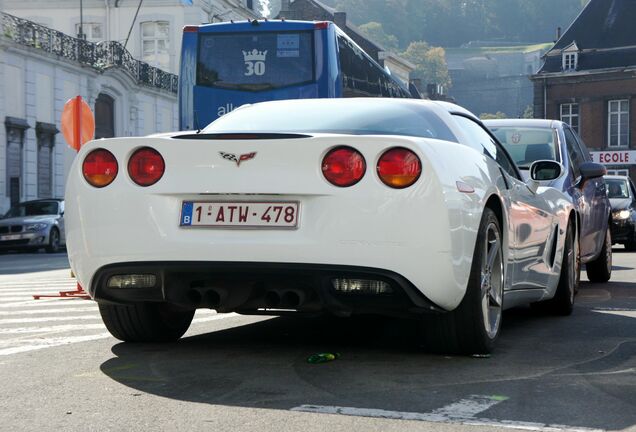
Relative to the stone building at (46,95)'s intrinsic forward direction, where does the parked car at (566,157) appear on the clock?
The parked car is roughly at 1 o'clock from the stone building.

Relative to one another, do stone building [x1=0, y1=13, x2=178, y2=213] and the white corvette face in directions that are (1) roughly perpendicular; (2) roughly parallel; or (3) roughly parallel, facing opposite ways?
roughly perpendicular

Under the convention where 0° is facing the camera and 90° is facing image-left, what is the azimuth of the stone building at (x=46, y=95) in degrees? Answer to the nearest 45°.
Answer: approximately 315°

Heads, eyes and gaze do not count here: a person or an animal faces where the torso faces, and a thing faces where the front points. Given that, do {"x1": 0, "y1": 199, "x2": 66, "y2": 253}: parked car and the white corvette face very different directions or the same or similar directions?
very different directions

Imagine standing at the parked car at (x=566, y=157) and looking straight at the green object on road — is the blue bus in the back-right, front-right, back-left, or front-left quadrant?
back-right

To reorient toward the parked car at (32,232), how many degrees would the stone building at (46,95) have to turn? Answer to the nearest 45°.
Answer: approximately 45° to its right

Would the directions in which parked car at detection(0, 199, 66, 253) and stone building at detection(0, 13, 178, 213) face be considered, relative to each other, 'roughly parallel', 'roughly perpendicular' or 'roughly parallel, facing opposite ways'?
roughly perpendicular

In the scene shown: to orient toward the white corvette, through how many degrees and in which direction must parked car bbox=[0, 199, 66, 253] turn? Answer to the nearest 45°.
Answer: approximately 45° to its left

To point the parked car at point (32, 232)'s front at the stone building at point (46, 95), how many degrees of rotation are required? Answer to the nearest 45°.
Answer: approximately 135° to its right
